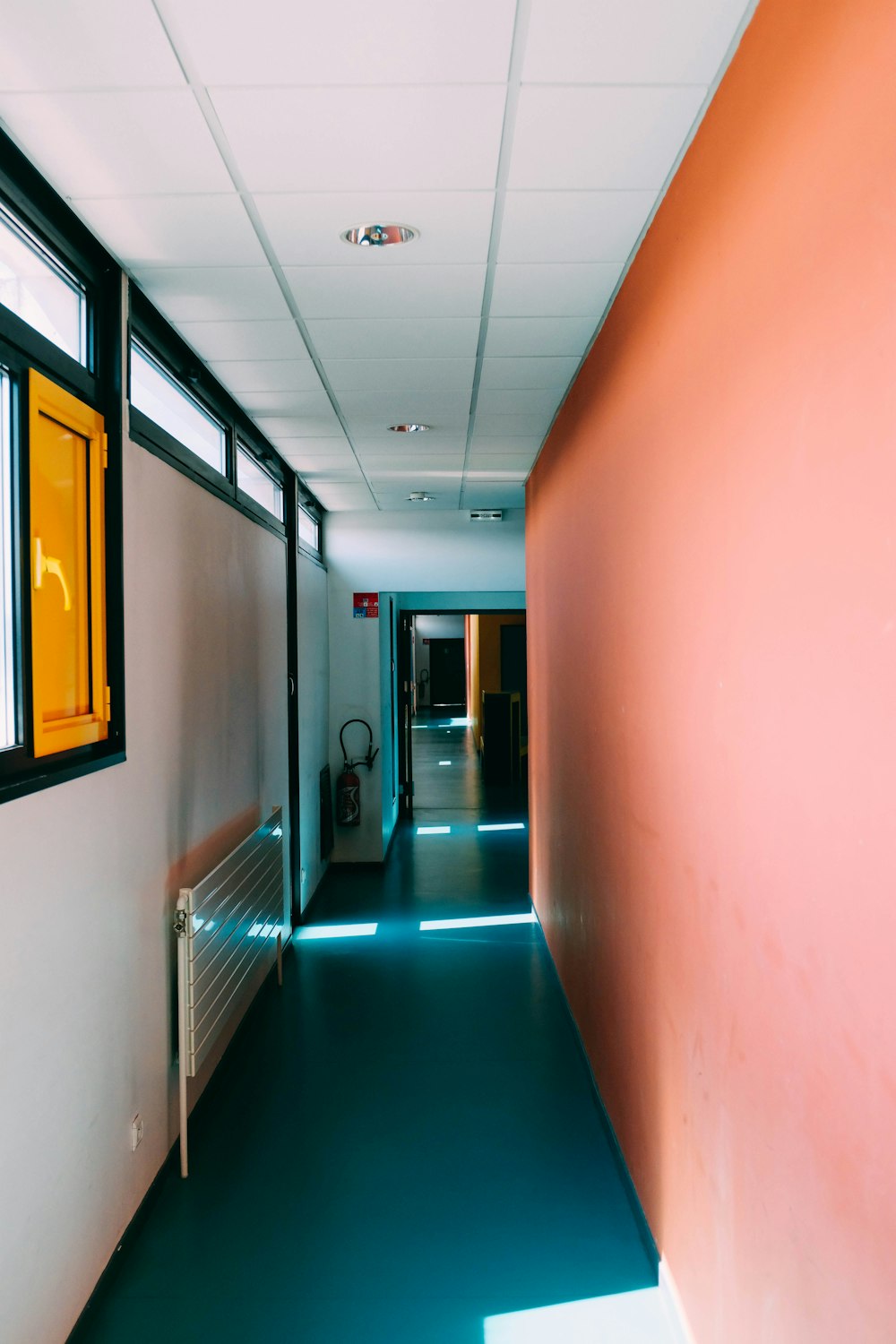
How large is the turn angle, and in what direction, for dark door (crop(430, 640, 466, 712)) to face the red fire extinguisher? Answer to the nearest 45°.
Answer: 0° — it already faces it

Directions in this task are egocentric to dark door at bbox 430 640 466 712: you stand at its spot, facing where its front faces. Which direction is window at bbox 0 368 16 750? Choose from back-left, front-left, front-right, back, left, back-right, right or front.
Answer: front

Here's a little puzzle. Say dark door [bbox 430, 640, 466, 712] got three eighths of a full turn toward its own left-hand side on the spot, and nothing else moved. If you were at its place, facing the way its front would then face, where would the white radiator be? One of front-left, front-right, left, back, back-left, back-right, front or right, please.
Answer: back-right

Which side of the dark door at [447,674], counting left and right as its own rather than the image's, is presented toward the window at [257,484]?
front

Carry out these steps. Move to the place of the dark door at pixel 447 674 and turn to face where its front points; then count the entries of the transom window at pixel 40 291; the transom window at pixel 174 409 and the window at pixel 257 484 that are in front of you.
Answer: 3

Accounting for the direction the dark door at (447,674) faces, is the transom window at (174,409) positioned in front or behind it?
in front

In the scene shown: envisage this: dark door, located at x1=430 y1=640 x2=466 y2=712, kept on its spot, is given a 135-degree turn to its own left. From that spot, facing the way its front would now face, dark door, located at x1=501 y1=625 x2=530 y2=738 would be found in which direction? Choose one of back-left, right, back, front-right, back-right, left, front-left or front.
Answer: back-right

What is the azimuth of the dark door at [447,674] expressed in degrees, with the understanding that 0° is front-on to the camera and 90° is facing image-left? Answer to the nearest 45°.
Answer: approximately 0°

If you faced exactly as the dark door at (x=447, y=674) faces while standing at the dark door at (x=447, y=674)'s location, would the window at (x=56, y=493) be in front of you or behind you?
in front

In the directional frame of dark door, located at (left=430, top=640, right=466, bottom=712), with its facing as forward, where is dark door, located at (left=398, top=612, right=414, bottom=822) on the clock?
dark door, located at (left=398, top=612, right=414, bottom=822) is roughly at 12 o'clock from dark door, located at (left=430, top=640, right=466, bottom=712).

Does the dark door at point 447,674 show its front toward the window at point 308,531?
yes

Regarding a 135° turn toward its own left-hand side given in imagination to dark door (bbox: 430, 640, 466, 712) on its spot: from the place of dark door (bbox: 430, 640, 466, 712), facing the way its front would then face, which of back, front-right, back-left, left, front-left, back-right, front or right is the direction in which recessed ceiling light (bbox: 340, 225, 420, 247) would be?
back-right

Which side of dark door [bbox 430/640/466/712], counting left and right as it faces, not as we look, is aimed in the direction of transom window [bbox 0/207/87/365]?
front
